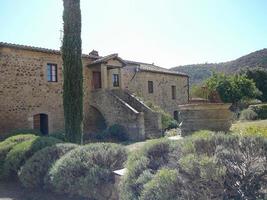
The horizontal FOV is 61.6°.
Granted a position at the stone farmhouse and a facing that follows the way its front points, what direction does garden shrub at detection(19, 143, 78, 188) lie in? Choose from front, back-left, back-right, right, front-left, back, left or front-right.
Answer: front-right

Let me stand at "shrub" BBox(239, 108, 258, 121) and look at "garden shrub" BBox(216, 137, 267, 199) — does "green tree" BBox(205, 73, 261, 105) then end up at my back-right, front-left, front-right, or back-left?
back-right

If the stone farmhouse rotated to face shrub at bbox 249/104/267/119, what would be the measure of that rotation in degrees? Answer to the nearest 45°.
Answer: approximately 45° to its left

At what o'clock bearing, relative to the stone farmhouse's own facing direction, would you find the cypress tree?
The cypress tree is roughly at 1 o'clock from the stone farmhouse.

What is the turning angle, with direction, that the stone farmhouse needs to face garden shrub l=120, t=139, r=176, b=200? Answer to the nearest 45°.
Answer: approximately 45° to its right

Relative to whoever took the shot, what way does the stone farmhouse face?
facing the viewer and to the right of the viewer

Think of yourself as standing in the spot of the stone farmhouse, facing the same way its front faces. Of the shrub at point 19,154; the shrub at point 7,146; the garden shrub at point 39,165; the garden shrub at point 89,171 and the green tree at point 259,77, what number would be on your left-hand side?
1

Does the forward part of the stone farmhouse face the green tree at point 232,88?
no

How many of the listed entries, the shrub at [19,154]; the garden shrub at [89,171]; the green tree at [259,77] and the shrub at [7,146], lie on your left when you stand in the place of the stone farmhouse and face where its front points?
1

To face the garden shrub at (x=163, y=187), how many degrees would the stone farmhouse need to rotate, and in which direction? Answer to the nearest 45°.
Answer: approximately 45° to its right

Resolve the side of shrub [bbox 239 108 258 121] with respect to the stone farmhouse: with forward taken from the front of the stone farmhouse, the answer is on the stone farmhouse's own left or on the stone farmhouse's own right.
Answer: on the stone farmhouse's own left
